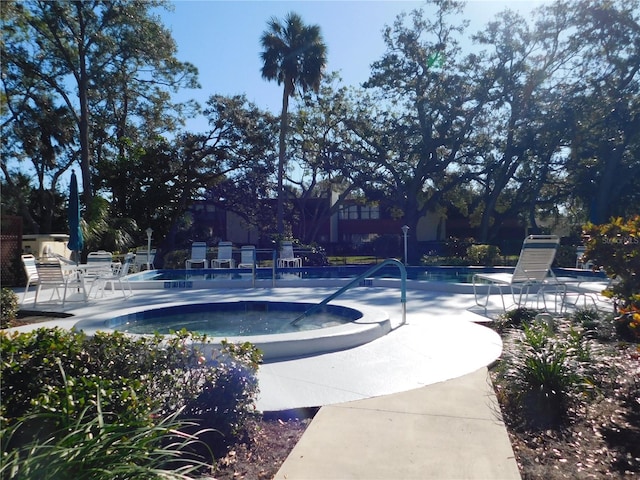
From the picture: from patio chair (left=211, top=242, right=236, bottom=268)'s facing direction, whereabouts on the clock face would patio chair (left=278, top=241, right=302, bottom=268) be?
patio chair (left=278, top=241, right=302, bottom=268) is roughly at 9 o'clock from patio chair (left=211, top=242, right=236, bottom=268).

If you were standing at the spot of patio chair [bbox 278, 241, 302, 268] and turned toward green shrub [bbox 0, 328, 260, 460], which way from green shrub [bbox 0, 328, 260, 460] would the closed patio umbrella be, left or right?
right

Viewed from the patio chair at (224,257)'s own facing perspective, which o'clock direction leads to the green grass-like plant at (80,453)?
The green grass-like plant is roughly at 12 o'clock from the patio chair.

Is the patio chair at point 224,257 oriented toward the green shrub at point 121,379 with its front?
yes

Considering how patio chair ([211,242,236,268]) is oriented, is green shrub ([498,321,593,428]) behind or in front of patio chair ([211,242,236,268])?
in front

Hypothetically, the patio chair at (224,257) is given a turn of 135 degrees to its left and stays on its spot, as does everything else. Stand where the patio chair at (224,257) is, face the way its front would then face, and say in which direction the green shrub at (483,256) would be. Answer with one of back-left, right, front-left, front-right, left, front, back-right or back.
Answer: front-right

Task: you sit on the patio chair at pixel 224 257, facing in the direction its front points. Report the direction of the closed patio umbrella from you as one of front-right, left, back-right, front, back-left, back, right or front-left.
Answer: front-right

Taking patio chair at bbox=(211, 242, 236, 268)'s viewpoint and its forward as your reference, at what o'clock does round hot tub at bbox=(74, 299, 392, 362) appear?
The round hot tub is roughly at 12 o'clock from the patio chair.

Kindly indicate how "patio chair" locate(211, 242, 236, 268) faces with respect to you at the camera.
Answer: facing the viewer

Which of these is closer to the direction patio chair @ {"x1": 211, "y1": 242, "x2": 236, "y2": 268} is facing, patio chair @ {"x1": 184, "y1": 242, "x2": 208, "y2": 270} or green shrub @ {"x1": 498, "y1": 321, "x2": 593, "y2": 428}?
the green shrub

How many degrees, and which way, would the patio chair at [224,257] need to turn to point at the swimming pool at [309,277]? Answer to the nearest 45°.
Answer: approximately 45° to its left

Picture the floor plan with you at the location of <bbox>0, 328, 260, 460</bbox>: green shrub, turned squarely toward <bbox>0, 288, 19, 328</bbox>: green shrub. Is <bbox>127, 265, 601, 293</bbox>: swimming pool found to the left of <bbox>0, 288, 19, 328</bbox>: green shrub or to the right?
right

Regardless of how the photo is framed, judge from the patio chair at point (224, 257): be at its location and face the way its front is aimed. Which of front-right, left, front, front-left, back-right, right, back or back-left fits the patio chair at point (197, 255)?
right

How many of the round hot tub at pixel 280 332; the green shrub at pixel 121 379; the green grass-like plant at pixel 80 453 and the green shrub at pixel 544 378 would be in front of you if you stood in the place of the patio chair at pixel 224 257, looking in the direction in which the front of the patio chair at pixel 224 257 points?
4
